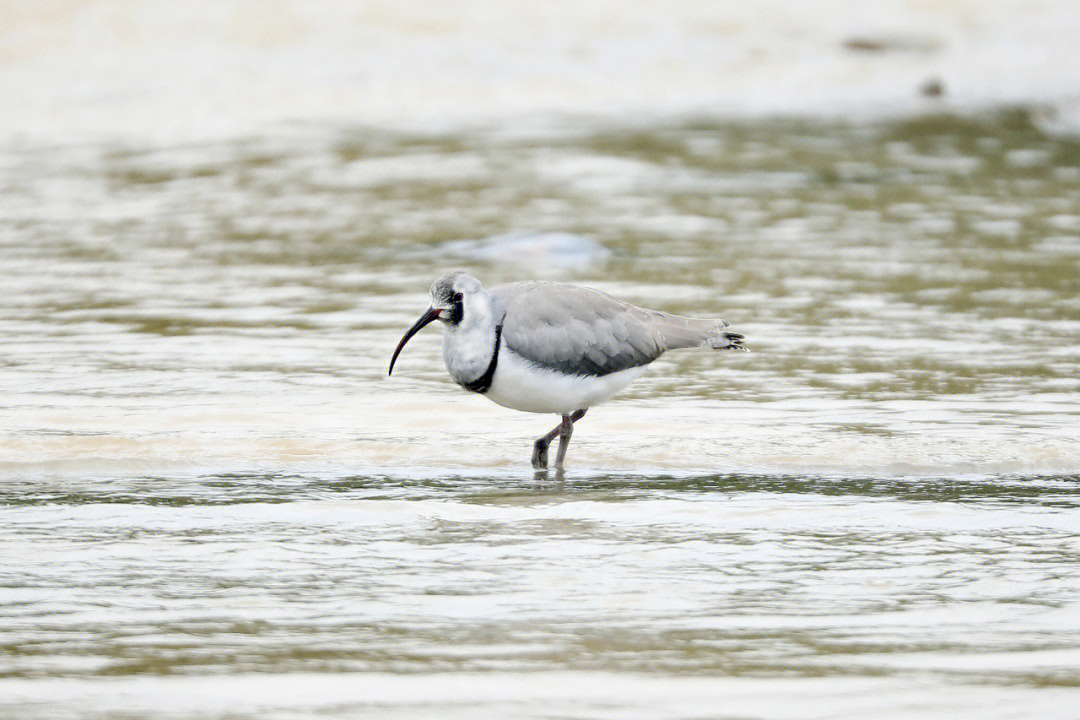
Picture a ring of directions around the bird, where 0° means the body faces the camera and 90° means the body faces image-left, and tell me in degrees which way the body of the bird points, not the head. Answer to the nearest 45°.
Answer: approximately 90°
